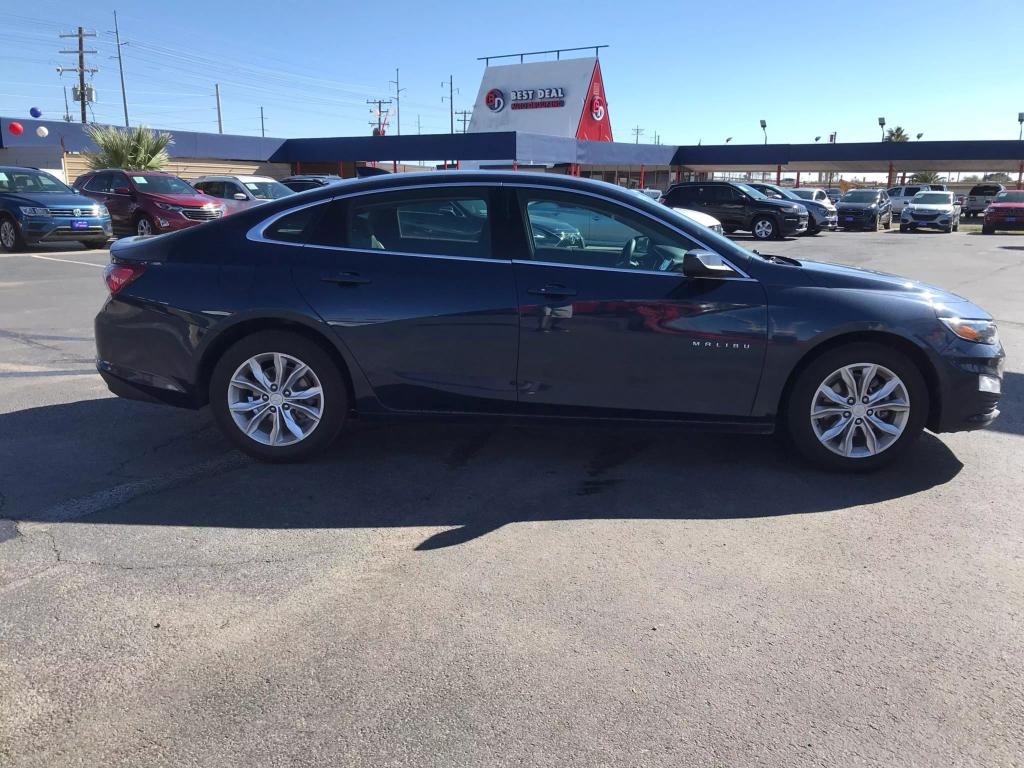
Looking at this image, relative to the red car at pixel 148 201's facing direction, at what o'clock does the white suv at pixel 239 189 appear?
The white suv is roughly at 9 o'clock from the red car.

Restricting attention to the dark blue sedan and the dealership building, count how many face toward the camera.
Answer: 1

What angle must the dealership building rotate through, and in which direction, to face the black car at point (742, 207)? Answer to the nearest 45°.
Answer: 0° — it already faces it

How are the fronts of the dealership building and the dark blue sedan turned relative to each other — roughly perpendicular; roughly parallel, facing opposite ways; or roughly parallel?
roughly perpendicular

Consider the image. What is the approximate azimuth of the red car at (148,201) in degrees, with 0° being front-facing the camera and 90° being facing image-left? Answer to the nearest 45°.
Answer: approximately 315°

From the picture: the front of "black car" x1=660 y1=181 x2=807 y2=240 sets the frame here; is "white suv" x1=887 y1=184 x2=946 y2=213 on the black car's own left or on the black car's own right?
on the black car's own left

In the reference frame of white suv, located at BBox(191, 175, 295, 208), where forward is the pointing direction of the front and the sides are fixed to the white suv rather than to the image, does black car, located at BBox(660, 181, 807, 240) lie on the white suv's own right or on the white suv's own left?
on the white suv's own left

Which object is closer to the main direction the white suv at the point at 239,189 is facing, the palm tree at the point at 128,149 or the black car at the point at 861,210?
the black car

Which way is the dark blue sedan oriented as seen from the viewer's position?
to the viewer's right

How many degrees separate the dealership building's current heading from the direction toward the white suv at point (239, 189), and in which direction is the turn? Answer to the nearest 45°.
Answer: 0° — it already faces it

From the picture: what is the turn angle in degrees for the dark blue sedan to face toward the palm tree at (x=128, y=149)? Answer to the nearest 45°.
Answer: approximately 135° to its left

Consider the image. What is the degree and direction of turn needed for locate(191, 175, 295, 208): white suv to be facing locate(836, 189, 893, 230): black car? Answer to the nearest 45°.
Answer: approximately 45° to its left

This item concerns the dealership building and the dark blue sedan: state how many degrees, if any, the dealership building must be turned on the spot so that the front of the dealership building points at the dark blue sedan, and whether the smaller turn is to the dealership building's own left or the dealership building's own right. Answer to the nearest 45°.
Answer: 0° — it already faces it

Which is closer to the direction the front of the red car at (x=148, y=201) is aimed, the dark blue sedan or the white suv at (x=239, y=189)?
the dark blue sedan
